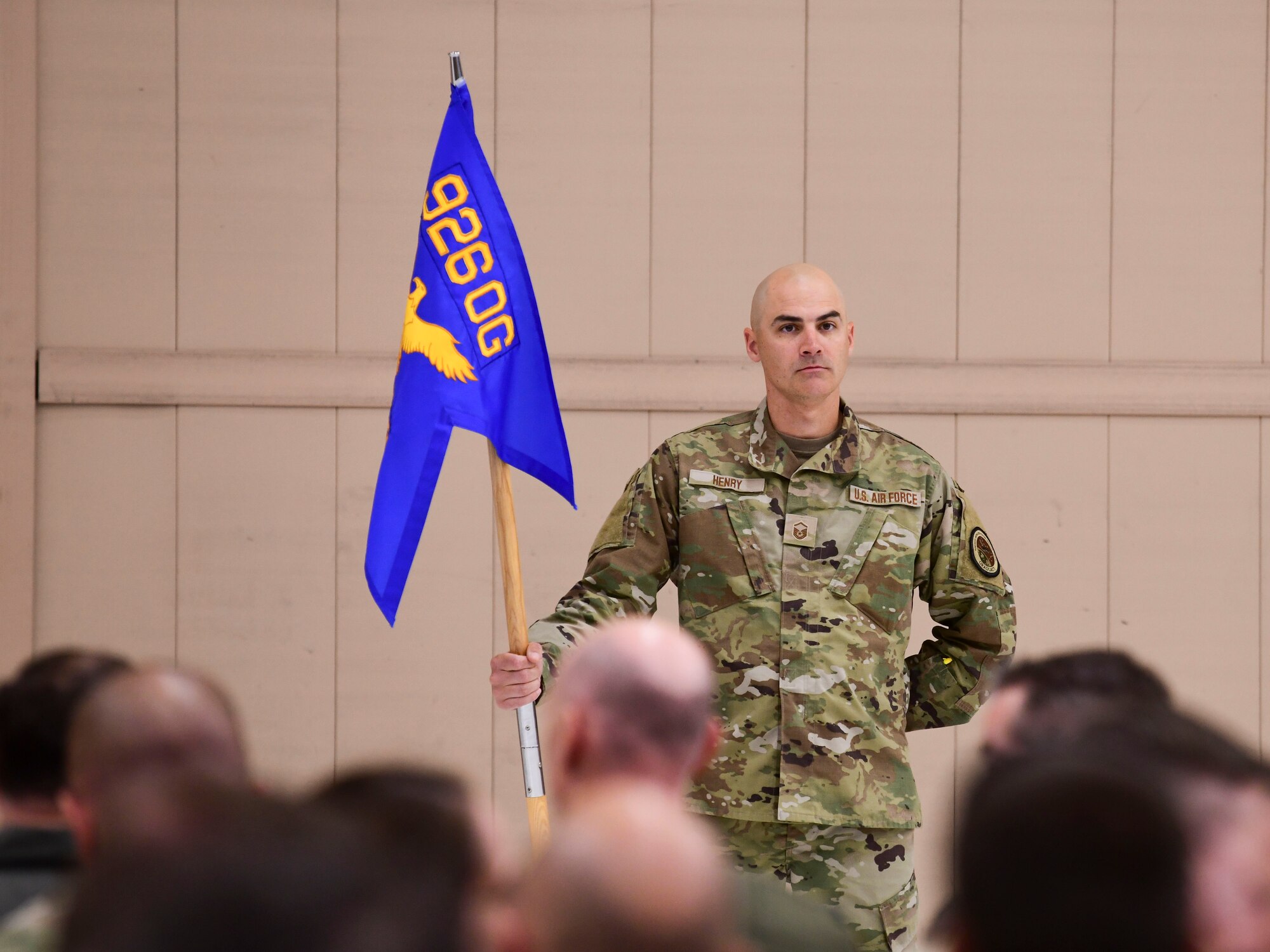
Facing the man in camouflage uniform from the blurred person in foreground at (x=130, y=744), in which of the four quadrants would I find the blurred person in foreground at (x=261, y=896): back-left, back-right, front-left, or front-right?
back-right

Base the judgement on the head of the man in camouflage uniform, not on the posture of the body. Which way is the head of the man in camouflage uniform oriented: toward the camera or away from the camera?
toward the camera

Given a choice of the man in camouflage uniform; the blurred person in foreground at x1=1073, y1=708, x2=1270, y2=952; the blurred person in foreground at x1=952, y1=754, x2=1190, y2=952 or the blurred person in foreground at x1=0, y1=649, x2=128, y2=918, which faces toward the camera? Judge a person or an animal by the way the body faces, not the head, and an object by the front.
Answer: the man in camouflage uniform

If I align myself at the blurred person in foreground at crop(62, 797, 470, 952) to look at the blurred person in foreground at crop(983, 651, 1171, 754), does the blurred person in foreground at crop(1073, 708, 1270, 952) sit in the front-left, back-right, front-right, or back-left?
front-right

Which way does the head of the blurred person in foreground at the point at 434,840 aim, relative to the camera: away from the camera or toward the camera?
away from the camera

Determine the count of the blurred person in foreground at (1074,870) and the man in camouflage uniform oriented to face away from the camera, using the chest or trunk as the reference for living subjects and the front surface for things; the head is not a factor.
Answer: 1

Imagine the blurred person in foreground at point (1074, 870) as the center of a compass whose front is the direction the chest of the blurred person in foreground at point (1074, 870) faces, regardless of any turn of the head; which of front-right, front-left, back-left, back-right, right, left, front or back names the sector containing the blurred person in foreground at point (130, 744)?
left

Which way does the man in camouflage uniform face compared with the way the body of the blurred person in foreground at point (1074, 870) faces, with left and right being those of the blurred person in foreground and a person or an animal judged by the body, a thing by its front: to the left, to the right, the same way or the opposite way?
the opposite way

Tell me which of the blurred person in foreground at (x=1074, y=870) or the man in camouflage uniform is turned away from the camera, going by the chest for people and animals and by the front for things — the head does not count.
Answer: the blurred person in foreground

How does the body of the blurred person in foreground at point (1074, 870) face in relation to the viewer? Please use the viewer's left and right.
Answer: facing away from the viewer

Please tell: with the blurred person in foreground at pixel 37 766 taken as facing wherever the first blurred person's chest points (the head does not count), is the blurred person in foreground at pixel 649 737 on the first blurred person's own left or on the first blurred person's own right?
on the first blurred person's own right

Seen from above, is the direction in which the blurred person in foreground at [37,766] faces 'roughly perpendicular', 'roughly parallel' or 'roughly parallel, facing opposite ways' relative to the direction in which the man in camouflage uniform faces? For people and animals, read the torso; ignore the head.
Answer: roughly parallel, facing opposite ways

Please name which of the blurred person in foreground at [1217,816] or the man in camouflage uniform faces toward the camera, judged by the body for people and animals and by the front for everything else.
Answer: the man in camouflage uniform

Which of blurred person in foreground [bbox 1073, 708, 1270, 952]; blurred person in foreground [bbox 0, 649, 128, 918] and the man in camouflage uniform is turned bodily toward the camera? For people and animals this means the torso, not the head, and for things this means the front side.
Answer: the man in camouflage uniform

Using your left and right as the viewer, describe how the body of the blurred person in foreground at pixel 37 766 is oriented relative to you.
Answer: facing away from the viewer and to the right of the viewer

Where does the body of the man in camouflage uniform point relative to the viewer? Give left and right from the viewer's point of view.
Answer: facing the viewer

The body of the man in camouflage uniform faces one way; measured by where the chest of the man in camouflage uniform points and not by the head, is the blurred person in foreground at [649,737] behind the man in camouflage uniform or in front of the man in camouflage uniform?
in front

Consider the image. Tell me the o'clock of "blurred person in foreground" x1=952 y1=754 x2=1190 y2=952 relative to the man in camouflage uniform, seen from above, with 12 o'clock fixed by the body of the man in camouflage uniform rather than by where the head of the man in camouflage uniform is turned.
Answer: The blurred person in foreground is roughly at 12 o'clock from the man in camouflage uniform.

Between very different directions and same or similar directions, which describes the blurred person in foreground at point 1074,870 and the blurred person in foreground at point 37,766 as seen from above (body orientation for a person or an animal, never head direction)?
same or similar directions

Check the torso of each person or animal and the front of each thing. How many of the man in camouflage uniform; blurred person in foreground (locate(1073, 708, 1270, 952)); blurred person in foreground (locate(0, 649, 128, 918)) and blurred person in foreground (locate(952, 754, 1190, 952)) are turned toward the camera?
1

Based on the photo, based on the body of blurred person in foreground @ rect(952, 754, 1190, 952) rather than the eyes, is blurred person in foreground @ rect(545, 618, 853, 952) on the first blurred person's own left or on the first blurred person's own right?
on the first blurred person's own left

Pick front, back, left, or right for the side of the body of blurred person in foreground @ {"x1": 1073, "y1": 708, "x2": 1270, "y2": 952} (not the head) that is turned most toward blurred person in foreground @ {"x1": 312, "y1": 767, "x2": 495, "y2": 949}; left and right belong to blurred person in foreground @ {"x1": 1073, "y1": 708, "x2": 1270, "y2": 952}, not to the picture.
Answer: left
